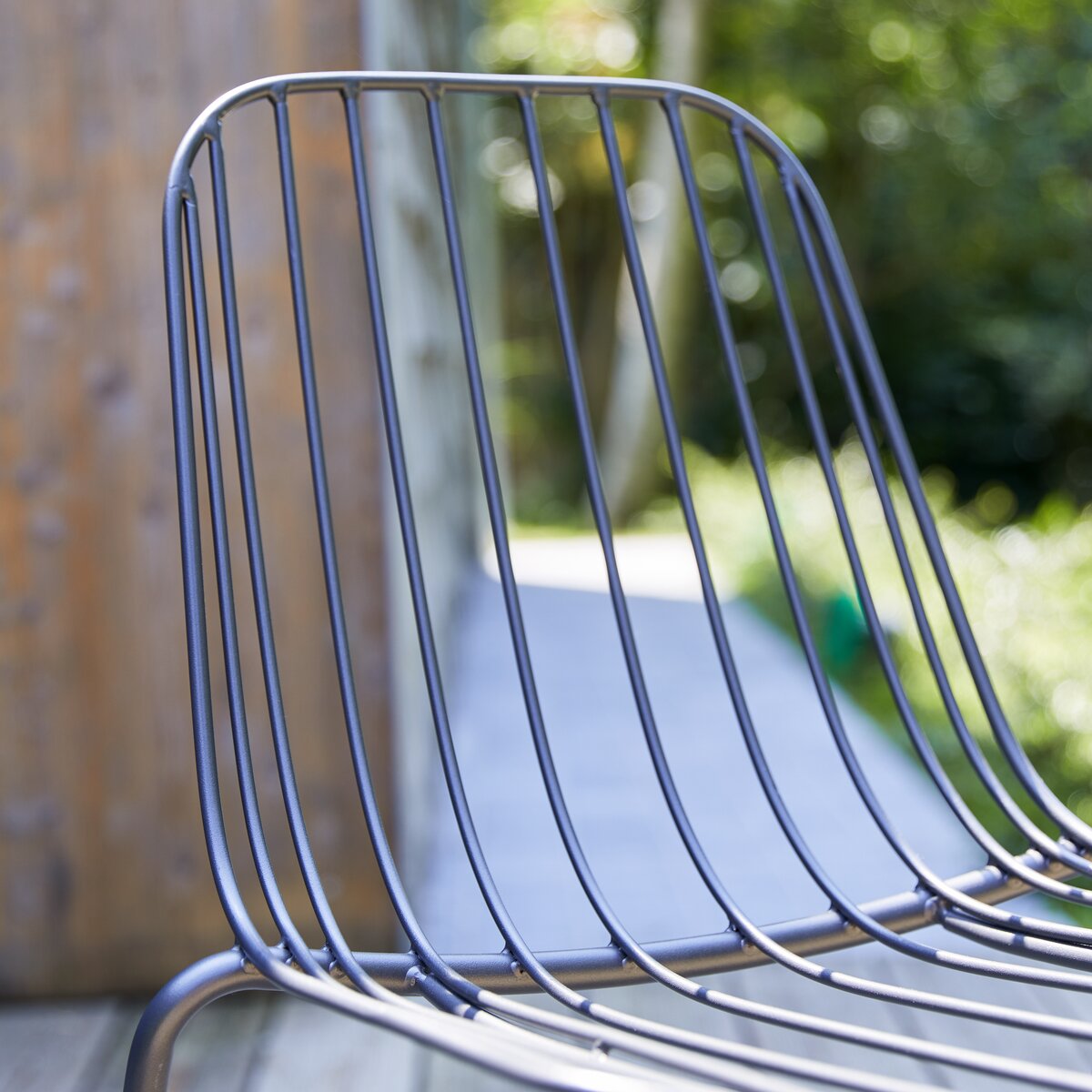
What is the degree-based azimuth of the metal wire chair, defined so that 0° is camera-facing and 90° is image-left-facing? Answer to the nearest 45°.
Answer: approximately 315°

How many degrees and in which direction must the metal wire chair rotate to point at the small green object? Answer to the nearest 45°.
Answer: approximately 135° to its left
